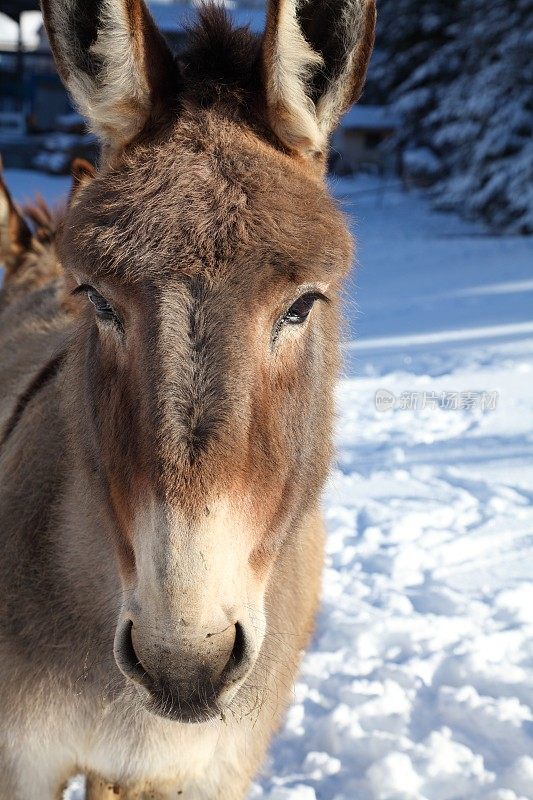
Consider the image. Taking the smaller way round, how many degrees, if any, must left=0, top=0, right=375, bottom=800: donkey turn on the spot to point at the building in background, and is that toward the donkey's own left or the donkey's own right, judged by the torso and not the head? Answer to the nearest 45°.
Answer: approximately 180°

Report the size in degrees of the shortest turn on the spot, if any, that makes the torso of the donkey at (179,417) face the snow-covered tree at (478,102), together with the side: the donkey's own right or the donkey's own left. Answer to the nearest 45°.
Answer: approximately 180°

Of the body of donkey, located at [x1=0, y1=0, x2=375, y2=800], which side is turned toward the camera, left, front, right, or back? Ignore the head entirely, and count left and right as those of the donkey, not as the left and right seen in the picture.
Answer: front
